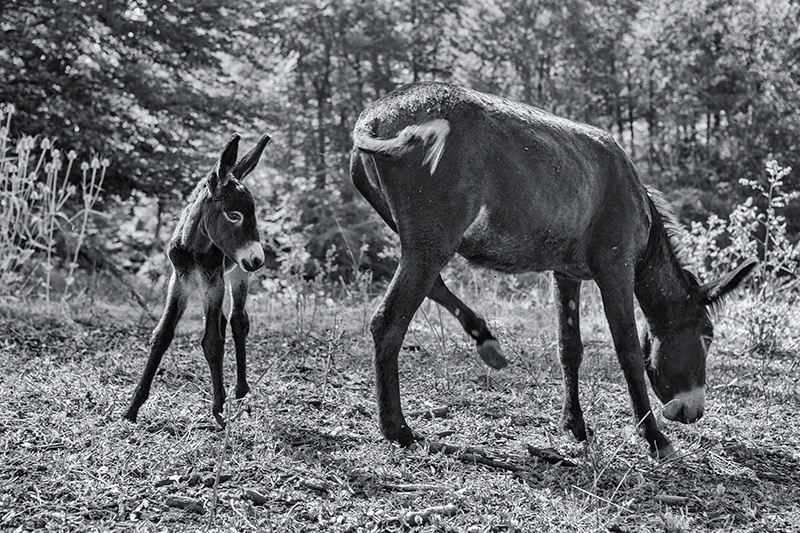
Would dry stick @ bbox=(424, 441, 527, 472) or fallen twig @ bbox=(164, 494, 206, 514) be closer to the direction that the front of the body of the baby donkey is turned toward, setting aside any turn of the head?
the fallen twig

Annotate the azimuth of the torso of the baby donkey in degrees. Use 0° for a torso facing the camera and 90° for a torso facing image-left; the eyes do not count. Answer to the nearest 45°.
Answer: approximately 0°

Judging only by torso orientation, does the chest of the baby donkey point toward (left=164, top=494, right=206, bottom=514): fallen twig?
yes

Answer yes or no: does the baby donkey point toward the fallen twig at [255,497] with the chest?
yes

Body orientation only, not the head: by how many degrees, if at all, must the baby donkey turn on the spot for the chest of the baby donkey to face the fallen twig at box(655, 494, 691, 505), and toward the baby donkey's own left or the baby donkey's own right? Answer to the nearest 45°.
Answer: approximately 45° to the baby donkey's own left

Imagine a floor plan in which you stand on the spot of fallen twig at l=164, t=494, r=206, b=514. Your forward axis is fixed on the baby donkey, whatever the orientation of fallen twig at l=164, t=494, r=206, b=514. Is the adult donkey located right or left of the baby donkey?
right

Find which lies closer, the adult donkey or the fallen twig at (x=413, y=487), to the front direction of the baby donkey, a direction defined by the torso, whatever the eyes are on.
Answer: the fallen twig

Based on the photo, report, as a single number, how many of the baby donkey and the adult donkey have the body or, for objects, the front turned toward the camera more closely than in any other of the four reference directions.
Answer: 1

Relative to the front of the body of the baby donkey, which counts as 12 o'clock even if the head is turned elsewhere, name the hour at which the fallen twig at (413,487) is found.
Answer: The fallen twig is roughly at 11 o'clock from the baby donkey.

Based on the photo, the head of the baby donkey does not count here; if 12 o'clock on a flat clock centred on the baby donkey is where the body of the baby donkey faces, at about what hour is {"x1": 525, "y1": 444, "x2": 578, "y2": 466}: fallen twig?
The fallen twig is roughly at 10 o'clock from the baby donkey.

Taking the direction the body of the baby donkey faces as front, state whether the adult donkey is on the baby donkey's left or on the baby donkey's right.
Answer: on the baby donkey's left

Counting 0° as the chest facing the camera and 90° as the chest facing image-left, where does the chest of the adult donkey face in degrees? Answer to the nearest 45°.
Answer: approximately 270°

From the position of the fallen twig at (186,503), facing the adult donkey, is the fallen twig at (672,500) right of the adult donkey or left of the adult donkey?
right

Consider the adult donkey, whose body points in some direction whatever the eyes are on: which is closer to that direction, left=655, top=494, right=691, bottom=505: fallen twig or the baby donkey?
the fallen twig
